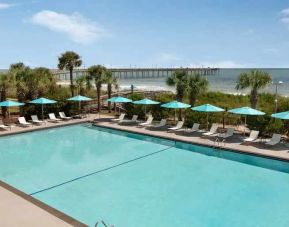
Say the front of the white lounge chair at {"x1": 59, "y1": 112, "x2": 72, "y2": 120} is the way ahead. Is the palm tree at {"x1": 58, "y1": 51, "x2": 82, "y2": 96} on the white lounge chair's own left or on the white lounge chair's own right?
on the white lounge chair's own left

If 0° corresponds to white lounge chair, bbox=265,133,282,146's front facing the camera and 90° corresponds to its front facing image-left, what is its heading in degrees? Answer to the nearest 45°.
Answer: approximately 45°

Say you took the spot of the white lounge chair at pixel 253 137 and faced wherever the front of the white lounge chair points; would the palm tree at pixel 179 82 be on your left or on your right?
on your right

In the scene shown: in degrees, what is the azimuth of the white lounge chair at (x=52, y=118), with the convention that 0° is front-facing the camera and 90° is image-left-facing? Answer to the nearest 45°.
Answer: approximately 315°

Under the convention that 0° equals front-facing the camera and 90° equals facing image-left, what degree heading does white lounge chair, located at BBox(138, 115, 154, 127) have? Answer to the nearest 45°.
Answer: approximately 45°

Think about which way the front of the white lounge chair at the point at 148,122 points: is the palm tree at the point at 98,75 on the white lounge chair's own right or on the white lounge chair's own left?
on the white lounge chair's own right

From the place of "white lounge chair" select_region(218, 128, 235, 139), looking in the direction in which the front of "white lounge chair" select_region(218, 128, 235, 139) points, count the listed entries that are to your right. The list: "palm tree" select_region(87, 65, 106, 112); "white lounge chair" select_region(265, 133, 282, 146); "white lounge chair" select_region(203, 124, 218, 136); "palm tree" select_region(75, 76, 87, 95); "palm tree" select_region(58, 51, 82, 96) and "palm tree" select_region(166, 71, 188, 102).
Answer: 5

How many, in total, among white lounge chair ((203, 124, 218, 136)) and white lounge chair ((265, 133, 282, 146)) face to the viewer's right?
0

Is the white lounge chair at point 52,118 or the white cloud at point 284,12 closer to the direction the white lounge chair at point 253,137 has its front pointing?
the white lounge chair

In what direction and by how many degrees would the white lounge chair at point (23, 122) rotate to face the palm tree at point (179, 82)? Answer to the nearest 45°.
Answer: approximately 45° to its left

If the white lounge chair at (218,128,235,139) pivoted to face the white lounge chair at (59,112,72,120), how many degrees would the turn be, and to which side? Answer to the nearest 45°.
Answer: approximately 45° to its right
